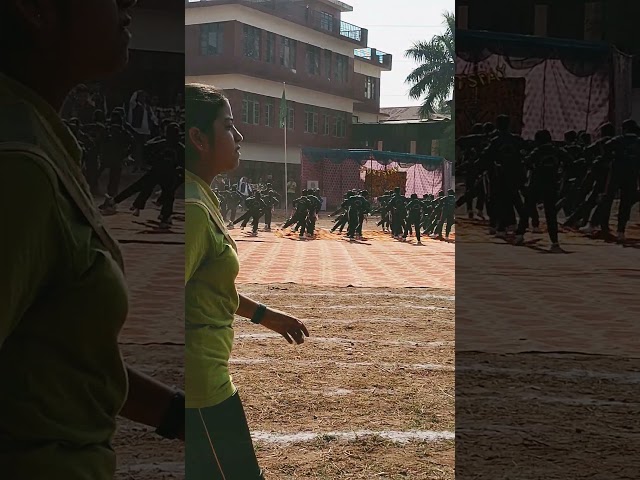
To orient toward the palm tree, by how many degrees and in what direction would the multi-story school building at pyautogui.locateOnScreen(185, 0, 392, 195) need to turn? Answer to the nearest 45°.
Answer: approximately 45° to its left

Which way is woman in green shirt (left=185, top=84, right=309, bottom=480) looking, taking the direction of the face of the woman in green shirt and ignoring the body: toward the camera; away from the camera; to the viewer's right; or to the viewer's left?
to the viewer's right

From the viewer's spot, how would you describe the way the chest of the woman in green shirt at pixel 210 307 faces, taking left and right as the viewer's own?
facing to the right of the viewer
